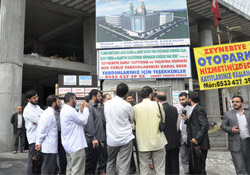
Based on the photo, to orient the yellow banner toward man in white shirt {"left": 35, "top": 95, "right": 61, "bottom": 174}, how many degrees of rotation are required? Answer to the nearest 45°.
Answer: approximately 45° to its right

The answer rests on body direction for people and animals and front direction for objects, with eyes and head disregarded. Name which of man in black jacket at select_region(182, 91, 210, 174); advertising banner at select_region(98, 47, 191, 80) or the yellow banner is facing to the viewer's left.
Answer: the man in black jacket

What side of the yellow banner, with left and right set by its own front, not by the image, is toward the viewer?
front

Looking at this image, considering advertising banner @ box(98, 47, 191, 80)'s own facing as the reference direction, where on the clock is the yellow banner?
The yellow banner is roughly at 10 o'clock from the advertising banner.

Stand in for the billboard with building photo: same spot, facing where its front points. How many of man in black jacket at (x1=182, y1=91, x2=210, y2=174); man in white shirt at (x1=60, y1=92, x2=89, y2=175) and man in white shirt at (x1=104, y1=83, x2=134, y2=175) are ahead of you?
3

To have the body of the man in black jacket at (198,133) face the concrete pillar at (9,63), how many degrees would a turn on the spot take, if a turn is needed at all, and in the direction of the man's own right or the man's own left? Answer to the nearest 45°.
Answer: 0° — they already face it

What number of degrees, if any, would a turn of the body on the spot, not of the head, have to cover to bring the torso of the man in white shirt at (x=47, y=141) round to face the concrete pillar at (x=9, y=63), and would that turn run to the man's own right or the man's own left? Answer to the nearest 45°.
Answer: approximately 90° to the man's own left

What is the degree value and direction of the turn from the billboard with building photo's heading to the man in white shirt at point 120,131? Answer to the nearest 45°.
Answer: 0° — it already faces them

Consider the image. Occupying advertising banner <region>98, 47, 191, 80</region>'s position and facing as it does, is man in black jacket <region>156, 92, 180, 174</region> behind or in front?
in front

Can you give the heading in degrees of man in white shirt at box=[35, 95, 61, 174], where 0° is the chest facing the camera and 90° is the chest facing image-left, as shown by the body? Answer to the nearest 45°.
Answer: approximately 270°

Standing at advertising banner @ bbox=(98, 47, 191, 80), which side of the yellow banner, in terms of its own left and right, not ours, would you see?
right

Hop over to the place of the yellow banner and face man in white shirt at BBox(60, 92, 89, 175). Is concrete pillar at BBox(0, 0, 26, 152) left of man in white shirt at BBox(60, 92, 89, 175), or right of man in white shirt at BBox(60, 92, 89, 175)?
right

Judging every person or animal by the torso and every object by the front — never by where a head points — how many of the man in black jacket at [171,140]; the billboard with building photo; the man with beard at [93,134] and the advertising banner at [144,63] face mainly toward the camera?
2

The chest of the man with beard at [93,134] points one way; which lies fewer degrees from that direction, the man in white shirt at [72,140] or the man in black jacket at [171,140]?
the man in black jacket
